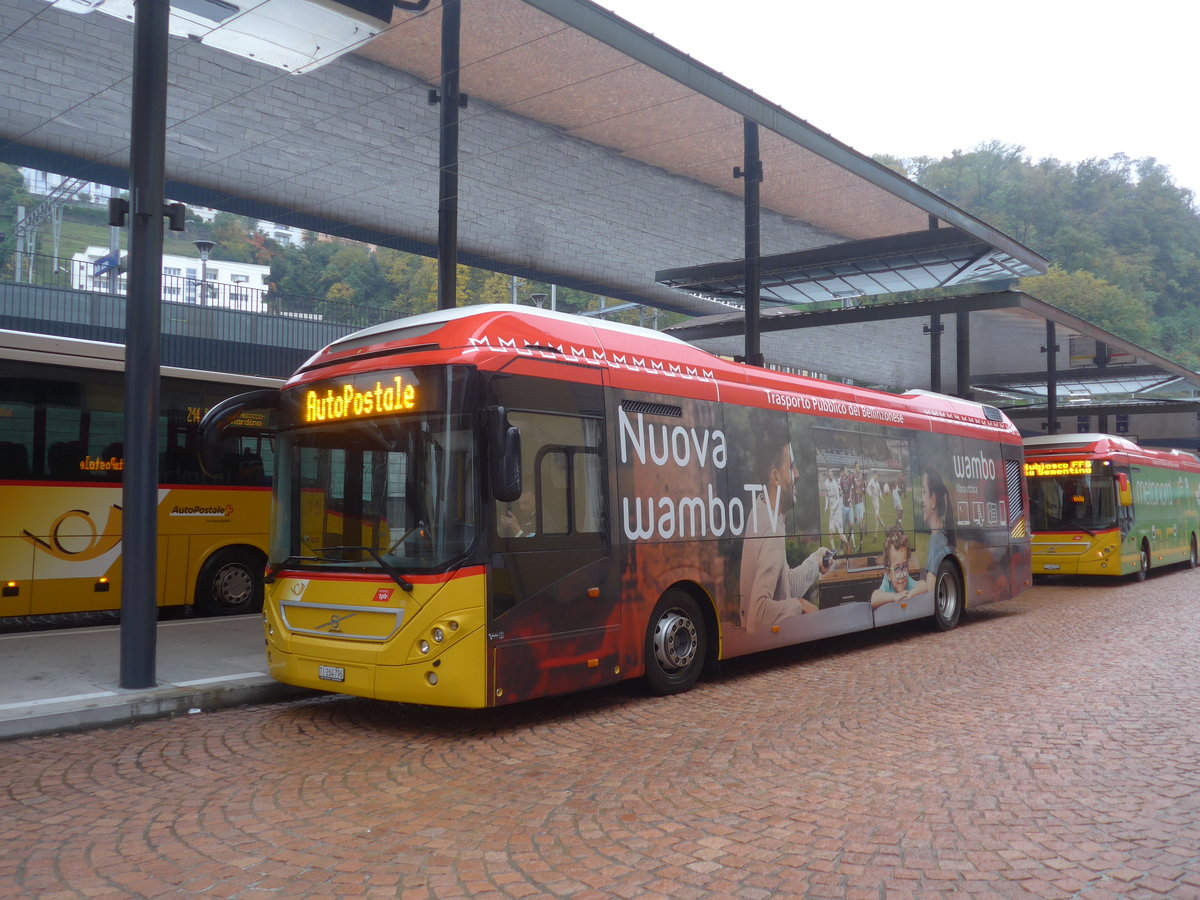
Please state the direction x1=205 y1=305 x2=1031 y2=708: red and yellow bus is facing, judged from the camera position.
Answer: facing the viewer and to the left of the viewer

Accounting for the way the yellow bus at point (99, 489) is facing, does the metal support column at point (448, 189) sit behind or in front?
in front

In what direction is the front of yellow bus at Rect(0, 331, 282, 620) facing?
to the viewer's right

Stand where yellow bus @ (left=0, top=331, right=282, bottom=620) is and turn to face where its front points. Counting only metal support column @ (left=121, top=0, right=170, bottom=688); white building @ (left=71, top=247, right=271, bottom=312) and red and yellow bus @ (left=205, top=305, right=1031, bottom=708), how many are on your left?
1

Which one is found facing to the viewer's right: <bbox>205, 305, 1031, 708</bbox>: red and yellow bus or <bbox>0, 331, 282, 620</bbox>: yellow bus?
the yellow bus

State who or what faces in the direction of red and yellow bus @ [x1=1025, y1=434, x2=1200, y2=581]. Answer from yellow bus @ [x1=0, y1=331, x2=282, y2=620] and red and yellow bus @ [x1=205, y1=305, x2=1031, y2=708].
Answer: the yellow bus

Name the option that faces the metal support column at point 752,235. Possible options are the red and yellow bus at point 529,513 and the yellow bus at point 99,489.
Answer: the yellow bus

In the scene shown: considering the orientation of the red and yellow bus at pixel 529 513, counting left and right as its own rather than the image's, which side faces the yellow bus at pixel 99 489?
right

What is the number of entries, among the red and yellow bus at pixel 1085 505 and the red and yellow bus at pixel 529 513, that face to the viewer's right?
0

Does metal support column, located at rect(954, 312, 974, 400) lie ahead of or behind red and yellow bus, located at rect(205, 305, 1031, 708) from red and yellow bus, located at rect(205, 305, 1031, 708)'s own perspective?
behind

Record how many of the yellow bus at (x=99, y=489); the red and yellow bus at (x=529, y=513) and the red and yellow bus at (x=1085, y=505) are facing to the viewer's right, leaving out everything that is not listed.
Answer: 1

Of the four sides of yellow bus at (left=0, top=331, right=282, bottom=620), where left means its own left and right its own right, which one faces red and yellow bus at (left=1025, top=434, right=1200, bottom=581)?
front
